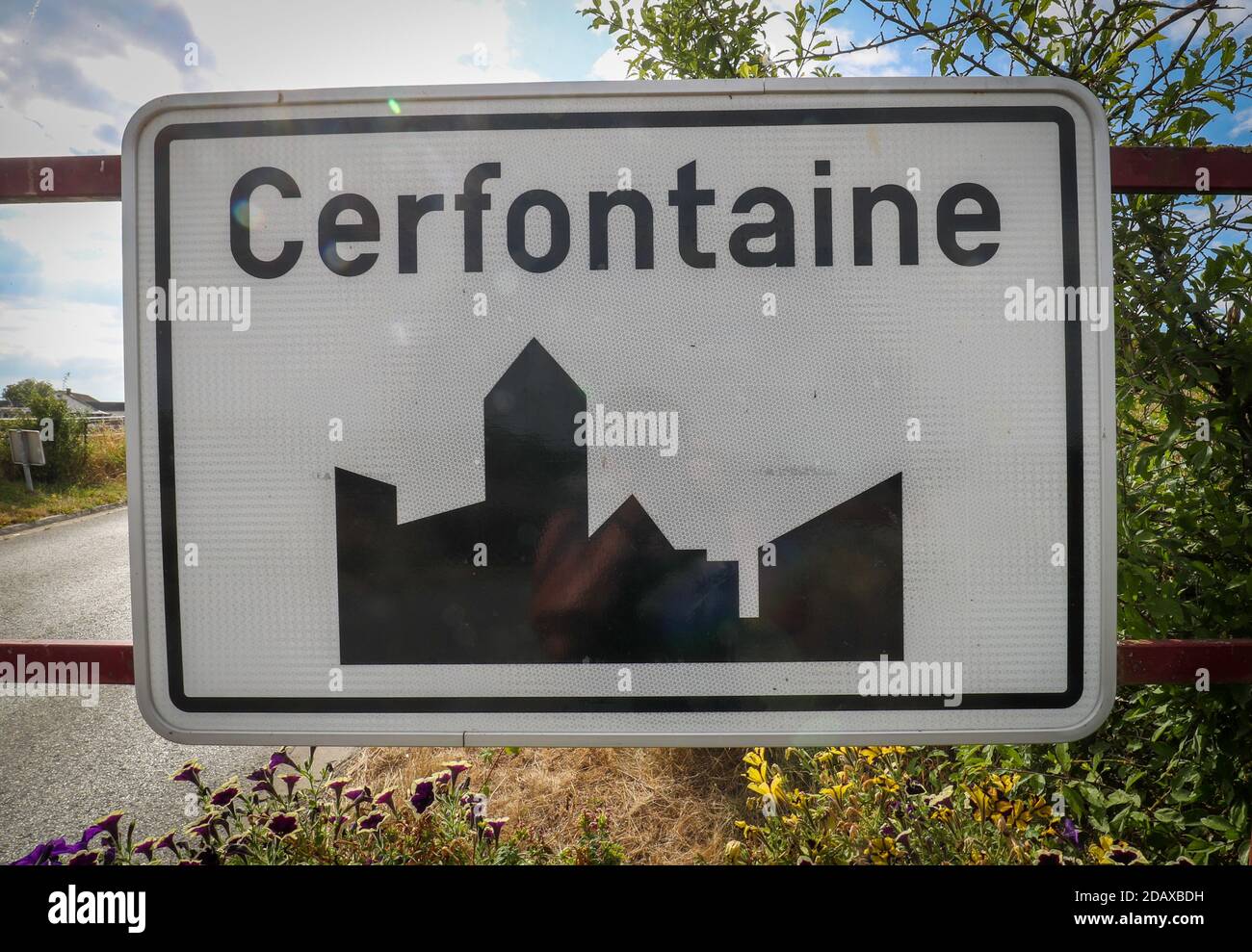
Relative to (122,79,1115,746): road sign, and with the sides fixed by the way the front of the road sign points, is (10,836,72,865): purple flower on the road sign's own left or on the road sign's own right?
on the road sign's own right

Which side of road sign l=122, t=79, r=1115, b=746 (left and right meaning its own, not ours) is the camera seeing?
front
